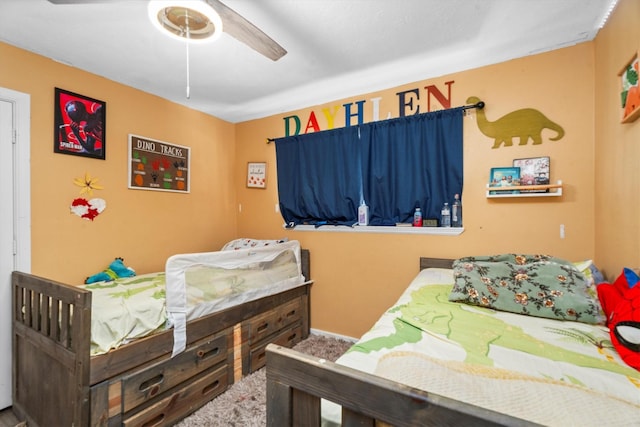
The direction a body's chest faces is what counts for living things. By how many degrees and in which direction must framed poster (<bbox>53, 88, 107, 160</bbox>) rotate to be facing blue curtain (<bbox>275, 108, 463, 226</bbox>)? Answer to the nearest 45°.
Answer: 0° — it already faces it

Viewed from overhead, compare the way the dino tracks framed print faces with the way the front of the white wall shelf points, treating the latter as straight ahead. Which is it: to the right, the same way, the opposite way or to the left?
to the left

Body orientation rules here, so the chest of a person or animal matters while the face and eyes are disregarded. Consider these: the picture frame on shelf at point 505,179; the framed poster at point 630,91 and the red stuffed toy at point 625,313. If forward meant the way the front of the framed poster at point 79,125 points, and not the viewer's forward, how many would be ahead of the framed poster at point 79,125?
3

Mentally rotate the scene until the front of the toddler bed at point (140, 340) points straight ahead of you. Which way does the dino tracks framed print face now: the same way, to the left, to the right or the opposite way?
to the left

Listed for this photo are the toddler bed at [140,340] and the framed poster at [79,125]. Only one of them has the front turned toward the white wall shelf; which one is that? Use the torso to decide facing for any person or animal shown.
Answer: the framed poster

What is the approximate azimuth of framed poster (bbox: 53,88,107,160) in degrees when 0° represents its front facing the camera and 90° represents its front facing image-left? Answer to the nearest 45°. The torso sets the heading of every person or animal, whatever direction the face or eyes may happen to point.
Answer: approximately 315°

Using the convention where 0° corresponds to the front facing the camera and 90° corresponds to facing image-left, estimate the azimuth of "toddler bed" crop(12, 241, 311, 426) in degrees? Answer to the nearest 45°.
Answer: approximately 45°

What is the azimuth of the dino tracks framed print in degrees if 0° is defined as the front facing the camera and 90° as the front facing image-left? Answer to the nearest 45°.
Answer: approximately 315°

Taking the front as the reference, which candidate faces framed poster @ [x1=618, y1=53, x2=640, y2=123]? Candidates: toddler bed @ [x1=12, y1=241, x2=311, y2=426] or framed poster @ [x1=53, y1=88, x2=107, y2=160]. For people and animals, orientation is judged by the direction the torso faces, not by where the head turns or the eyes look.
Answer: framed poster @ [x1=53, y1=88, x2=107, y2=160]

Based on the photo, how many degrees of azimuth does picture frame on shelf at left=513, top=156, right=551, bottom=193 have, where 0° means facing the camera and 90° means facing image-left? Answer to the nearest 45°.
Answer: approximately 0°

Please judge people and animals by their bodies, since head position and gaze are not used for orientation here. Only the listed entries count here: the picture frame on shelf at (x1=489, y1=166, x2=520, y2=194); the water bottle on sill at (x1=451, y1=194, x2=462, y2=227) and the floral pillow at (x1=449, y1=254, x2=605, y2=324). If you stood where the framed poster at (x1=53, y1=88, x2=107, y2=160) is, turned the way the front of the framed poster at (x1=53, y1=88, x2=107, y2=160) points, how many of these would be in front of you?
3
